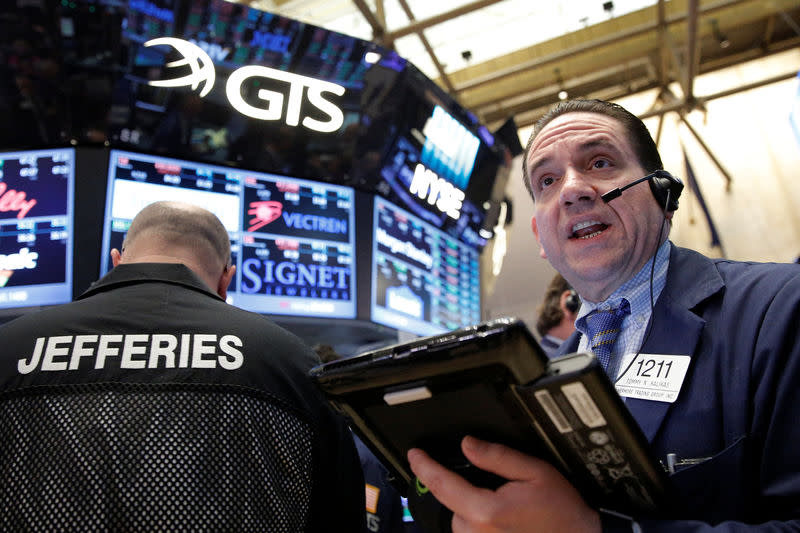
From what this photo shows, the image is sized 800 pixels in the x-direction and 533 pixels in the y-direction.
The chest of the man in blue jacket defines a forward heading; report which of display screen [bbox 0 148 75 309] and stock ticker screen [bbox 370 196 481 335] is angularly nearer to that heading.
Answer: the display screen

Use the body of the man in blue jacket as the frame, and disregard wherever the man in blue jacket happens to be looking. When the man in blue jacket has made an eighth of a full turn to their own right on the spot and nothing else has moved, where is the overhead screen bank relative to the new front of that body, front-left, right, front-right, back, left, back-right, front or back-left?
front-right

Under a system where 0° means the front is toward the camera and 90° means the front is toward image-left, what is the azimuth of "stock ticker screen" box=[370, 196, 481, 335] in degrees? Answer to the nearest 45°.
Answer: approximately 315°

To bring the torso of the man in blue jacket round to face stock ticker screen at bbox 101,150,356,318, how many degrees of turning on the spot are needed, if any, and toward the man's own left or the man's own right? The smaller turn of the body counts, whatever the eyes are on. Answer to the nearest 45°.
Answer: approximately 90° to the man's own right

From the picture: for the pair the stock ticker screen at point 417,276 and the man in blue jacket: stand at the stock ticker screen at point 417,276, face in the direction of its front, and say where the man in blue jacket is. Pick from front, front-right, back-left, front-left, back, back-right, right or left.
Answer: front-right

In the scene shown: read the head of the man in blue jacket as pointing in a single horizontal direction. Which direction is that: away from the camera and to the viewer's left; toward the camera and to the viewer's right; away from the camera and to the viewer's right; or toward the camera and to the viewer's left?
toward the camera and to the viewer's left

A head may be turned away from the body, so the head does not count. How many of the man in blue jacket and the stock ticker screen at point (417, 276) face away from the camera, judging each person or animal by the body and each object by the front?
0

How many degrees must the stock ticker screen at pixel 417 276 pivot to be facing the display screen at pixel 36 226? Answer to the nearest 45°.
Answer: approximately 90° to its right

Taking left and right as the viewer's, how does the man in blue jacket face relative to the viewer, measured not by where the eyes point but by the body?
facing the viewer and to the left of the viewer

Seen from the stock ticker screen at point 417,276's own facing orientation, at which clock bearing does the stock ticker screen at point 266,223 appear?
the stock ticker screen at point 266,223 is roughly at 3 o'clock from the stock ticker screen at point 417,276.

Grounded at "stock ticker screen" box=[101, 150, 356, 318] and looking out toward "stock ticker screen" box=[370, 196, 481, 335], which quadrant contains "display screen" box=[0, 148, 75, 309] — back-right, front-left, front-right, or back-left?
back-left
